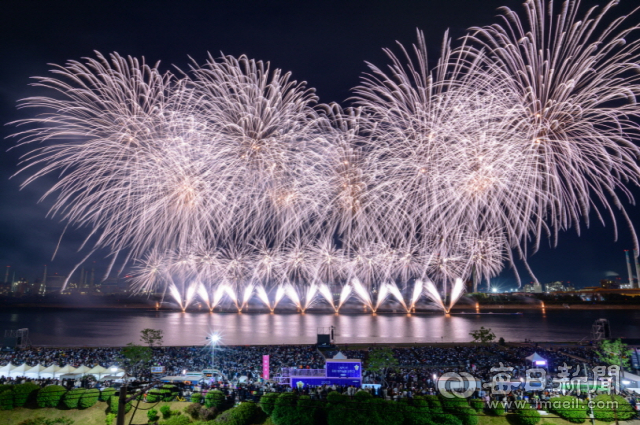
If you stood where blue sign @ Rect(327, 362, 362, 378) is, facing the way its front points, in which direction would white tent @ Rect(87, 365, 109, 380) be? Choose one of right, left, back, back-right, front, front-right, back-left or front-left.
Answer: right

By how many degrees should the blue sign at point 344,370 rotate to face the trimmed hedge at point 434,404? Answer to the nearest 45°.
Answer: approximately 45° to its left

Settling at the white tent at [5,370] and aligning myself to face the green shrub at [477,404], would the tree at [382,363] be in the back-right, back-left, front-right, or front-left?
front-left

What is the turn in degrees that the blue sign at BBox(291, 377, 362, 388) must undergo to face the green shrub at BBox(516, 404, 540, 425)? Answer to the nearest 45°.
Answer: approximately 45° to its left

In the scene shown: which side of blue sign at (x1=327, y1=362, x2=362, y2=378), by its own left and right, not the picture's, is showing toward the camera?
front

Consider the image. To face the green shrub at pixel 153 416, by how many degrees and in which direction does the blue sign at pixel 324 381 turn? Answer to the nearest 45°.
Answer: approximately 45° to its right

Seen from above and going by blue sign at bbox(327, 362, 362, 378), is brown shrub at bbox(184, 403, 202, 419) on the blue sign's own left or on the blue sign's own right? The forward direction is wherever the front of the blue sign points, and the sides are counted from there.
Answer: on the blue sign's own right

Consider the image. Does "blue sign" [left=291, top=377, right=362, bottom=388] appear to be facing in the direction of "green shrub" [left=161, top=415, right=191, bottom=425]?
no

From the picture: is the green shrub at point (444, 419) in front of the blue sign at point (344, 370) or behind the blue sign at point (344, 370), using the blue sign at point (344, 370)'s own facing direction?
in front

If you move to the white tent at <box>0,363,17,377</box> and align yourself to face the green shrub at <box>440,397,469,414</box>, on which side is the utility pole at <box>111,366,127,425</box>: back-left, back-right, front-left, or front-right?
front-right

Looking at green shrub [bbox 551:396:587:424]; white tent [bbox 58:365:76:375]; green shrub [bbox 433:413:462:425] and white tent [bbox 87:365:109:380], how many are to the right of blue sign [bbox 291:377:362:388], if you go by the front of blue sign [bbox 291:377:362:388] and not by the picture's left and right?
2

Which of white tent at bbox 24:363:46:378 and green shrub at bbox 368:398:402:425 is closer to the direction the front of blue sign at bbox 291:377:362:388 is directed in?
the green shrub

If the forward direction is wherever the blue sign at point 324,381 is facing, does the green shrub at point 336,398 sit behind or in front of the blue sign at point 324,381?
in front

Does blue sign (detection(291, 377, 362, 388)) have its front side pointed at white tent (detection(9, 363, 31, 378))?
no

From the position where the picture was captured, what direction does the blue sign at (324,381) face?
facing the viewer

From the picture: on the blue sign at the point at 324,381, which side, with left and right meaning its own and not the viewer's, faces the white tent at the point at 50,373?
right

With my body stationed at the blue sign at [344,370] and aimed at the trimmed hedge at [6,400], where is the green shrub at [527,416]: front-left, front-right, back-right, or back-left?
back-left

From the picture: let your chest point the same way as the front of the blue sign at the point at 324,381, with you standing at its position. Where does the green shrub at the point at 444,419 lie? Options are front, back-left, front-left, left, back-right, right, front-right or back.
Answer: front-left

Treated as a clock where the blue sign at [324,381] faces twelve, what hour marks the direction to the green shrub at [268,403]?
The green shrub is roughly at 1 o'clock from the blue sign.

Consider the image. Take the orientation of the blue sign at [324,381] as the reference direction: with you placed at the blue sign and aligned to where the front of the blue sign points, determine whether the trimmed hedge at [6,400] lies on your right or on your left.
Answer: on your right
